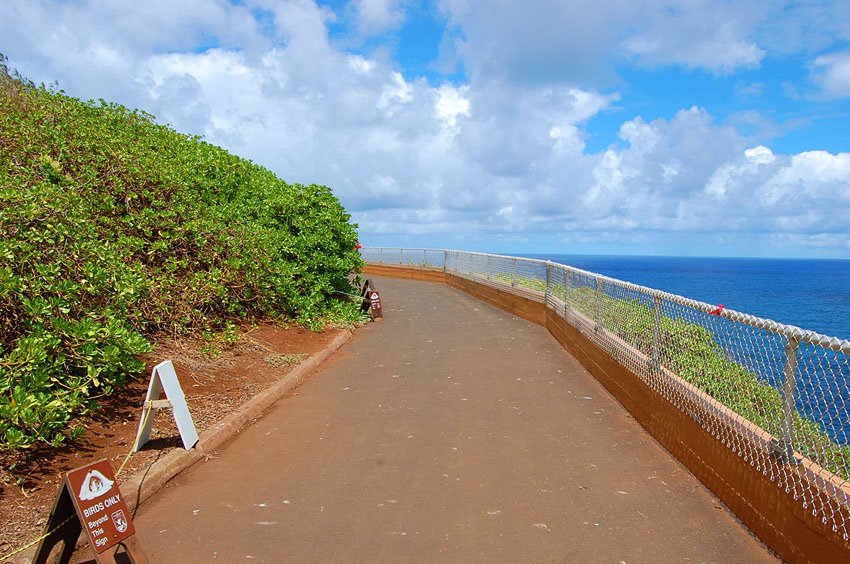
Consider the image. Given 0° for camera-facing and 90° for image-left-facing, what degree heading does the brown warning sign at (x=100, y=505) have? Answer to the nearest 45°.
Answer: approximately 315°

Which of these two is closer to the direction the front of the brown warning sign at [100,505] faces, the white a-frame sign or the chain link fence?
the chain link fence

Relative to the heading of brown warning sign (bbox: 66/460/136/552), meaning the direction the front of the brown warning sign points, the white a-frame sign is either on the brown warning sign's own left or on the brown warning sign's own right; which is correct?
on the brown warning sign's own left
